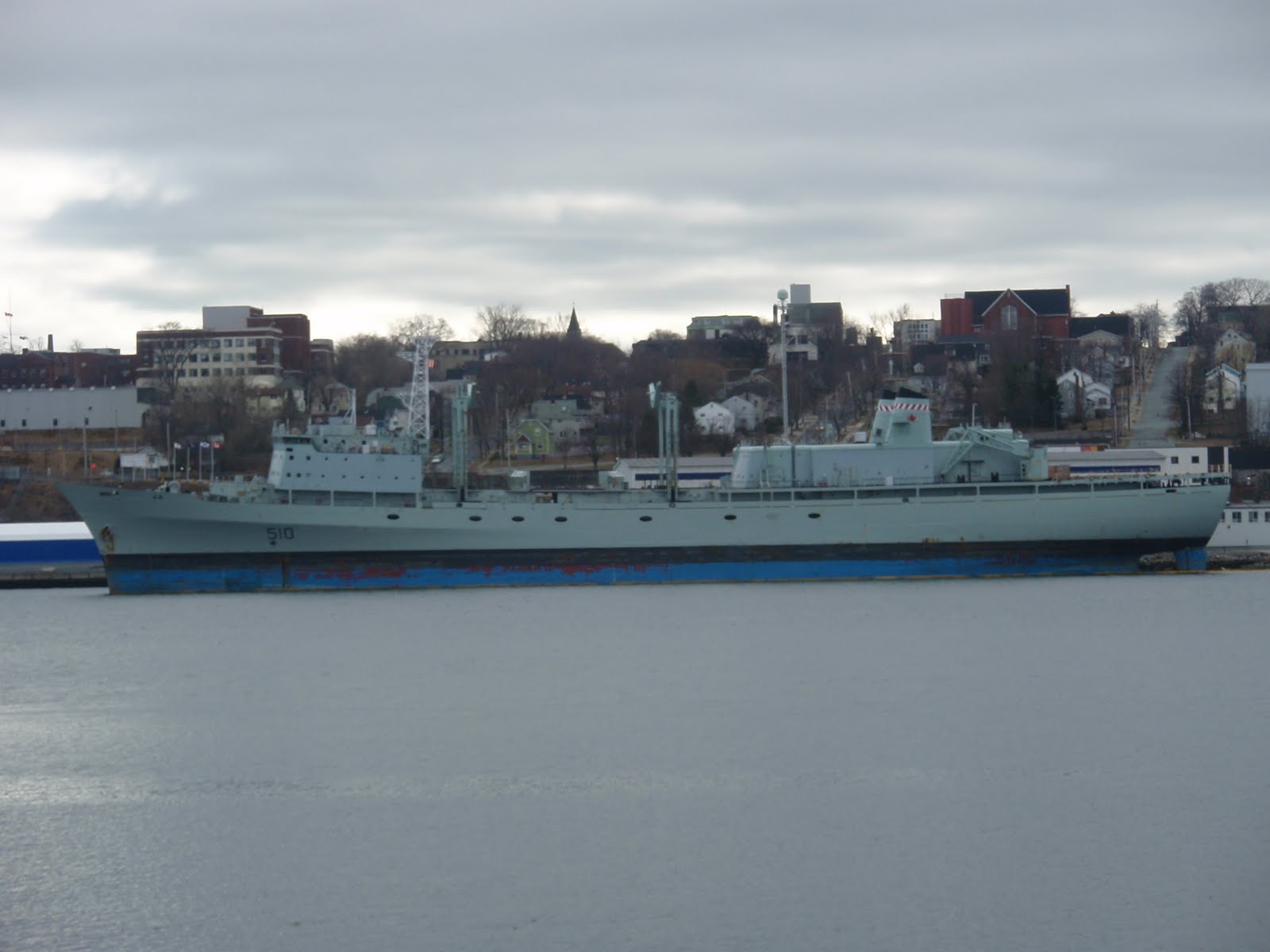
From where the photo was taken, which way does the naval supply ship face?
to the viewer's left
